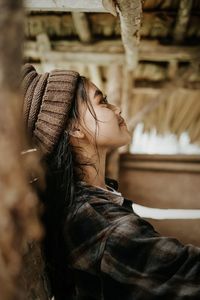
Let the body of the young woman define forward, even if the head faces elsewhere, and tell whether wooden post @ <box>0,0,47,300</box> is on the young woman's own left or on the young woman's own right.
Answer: on the young woman's own right

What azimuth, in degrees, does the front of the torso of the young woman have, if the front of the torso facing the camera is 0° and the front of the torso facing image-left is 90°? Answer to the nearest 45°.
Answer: approximately 270°

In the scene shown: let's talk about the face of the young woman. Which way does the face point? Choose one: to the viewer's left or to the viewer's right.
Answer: to the viewer's right
